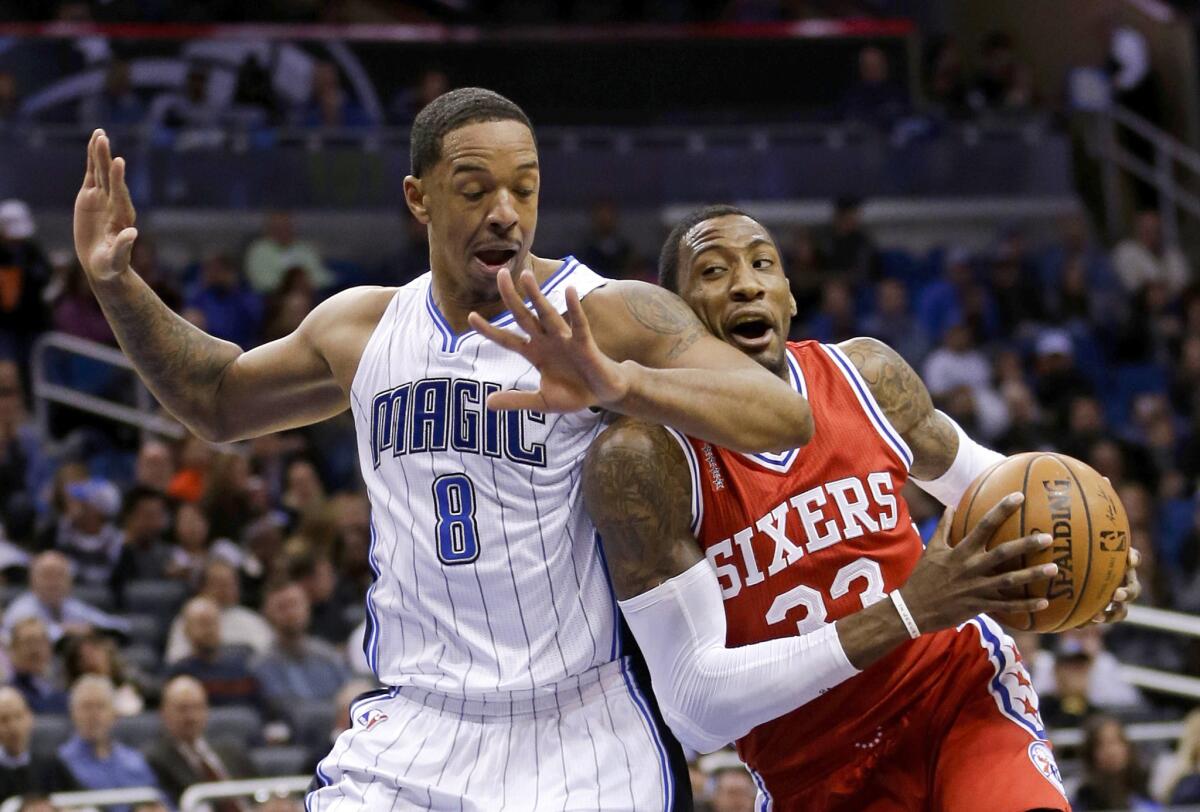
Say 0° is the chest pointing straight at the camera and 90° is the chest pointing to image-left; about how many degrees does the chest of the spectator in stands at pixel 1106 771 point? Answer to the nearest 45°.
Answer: approximately 0°

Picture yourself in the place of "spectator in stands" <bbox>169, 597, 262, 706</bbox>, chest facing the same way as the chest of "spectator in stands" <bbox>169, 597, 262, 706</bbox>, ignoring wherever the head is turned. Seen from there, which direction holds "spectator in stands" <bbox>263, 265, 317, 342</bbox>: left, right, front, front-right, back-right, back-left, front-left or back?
back

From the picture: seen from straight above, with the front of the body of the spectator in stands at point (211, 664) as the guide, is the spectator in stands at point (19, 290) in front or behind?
behind

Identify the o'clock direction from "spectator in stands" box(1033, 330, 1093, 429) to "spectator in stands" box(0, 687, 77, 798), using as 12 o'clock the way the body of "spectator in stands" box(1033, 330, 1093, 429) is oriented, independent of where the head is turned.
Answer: "spectator in stands" box(0, 687, 77, 798) is roughly at 1 o'clock from "spectator in stands" box(1033, 330, 1093, 429).

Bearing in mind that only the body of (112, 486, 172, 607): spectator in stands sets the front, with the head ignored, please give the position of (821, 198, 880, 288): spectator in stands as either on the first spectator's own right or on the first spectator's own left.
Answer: on the first spectator's own left

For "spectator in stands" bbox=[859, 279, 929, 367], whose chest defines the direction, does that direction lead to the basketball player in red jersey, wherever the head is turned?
yes

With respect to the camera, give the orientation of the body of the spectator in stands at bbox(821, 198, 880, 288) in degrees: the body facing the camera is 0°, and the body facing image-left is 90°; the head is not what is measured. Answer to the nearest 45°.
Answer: approximately 0°

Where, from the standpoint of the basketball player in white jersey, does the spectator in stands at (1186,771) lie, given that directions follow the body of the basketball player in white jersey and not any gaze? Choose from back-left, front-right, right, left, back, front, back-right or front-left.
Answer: back-left

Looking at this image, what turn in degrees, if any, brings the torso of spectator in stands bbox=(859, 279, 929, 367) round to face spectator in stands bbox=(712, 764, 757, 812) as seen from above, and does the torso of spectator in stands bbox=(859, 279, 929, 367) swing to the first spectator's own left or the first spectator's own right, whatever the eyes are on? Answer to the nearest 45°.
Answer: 0° — they already face them

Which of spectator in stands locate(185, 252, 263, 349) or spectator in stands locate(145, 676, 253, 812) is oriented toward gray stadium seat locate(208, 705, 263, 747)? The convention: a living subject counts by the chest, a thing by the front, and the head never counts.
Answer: spectator in stands locate(185, 252, 263, 349)
